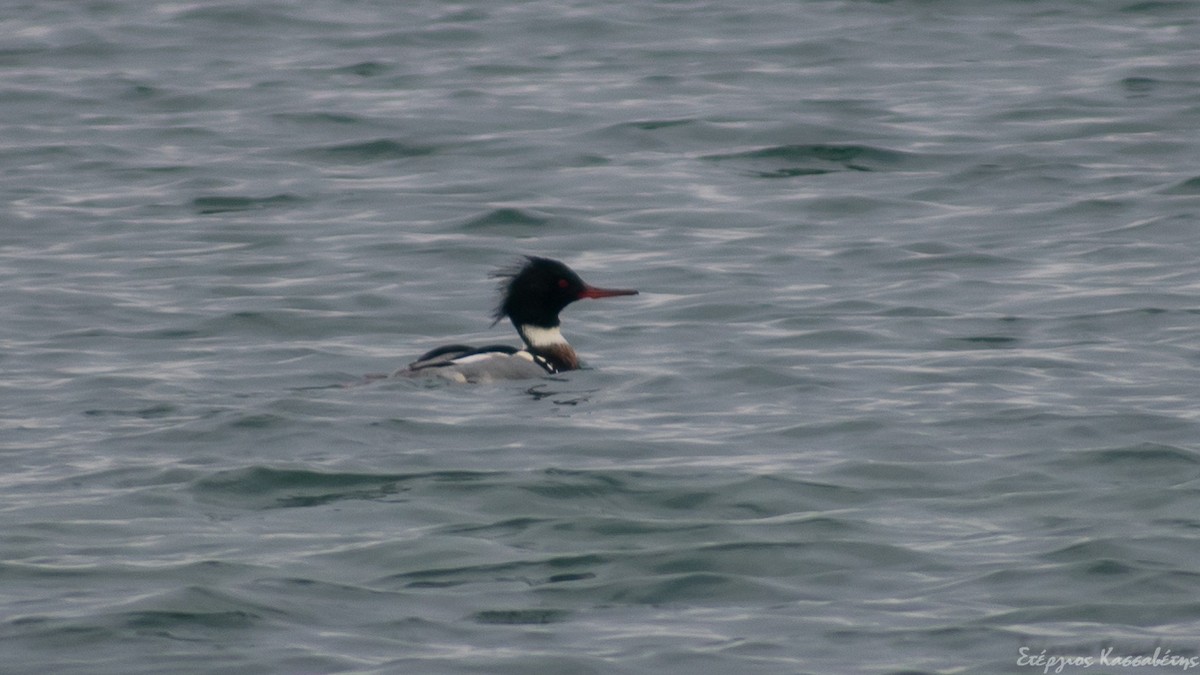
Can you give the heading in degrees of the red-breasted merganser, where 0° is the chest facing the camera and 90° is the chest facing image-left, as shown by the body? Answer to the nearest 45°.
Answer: approximately 270°
